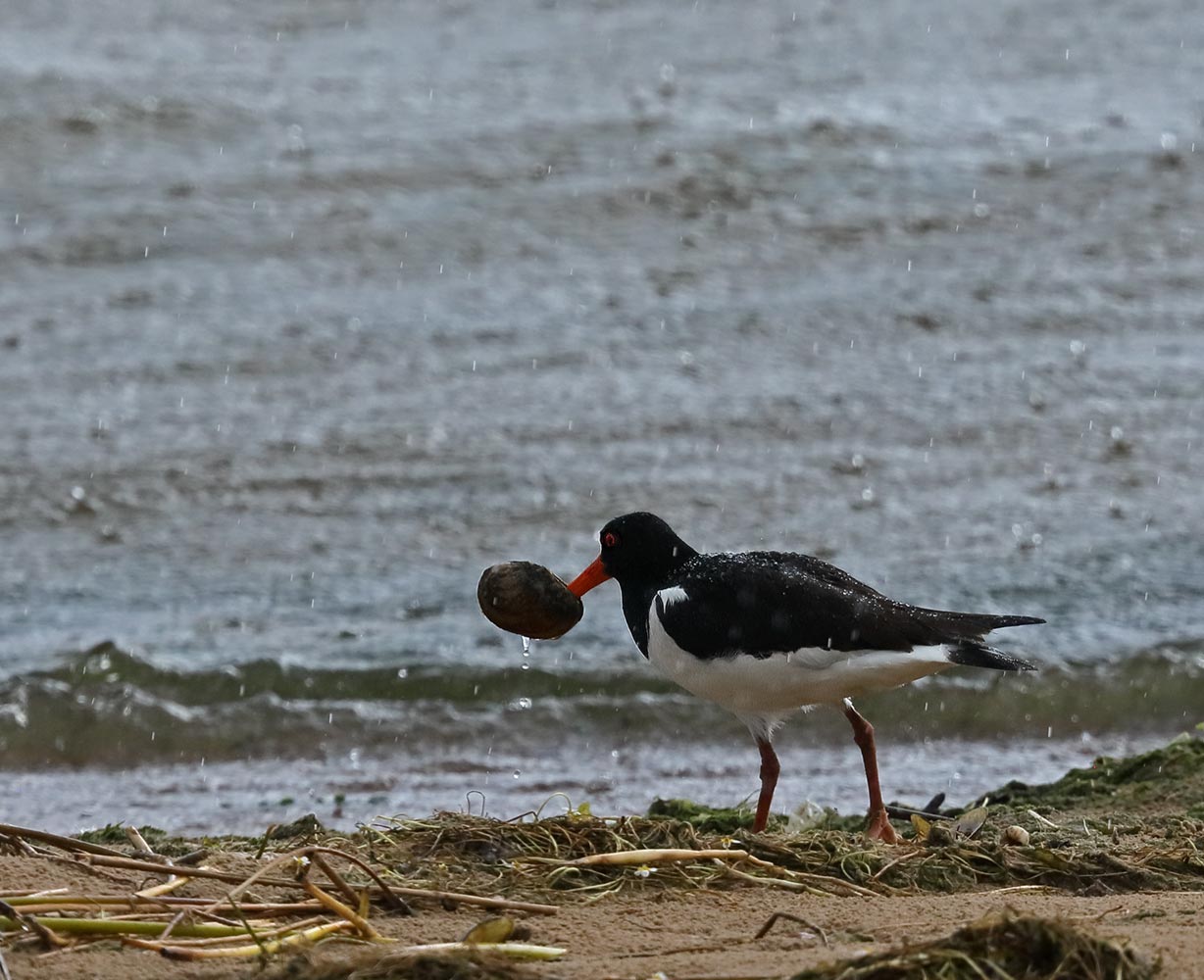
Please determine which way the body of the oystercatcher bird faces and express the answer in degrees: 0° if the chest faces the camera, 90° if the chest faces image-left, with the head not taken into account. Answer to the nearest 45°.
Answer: approximately 90°

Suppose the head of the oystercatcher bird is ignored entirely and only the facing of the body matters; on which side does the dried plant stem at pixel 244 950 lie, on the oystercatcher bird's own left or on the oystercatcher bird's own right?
on the oystercatcher bird's own left

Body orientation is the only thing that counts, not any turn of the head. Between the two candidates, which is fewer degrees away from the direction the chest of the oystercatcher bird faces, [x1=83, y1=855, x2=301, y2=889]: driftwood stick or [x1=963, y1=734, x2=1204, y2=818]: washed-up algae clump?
the driftwood stick

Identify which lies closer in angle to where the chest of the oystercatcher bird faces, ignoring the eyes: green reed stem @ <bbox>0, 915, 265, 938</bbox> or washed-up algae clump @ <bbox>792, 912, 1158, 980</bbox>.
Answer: the green reed stem

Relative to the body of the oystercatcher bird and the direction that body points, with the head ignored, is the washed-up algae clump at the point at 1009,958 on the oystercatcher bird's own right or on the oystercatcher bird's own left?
on the oystercatcher bird's own left

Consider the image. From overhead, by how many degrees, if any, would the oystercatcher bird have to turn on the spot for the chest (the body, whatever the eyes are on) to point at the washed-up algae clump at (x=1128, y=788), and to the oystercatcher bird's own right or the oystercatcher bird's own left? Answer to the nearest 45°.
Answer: approximately 180°

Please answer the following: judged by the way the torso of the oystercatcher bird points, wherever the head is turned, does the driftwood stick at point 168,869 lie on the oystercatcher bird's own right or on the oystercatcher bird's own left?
on the oystercatcher bird's own left
